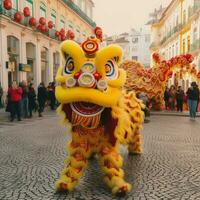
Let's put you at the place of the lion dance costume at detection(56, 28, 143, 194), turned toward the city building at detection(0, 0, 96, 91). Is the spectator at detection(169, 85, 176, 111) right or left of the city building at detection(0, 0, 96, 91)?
right

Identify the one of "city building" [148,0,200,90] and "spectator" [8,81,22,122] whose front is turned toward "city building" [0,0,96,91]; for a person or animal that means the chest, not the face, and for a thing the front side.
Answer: "city building" [148,0,200,90]

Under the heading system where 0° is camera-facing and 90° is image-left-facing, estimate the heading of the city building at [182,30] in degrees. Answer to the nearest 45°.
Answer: approximately 45°

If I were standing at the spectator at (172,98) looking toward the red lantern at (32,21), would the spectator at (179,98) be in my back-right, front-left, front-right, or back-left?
back-left

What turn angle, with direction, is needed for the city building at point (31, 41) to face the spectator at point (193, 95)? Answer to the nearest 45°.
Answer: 0° — it already faces them

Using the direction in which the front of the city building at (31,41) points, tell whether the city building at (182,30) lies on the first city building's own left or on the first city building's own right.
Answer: on the first city building's own left

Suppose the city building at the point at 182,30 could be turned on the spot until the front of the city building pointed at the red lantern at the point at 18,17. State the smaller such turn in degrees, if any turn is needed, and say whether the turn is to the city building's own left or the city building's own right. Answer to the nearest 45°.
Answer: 0° — it already faces it
